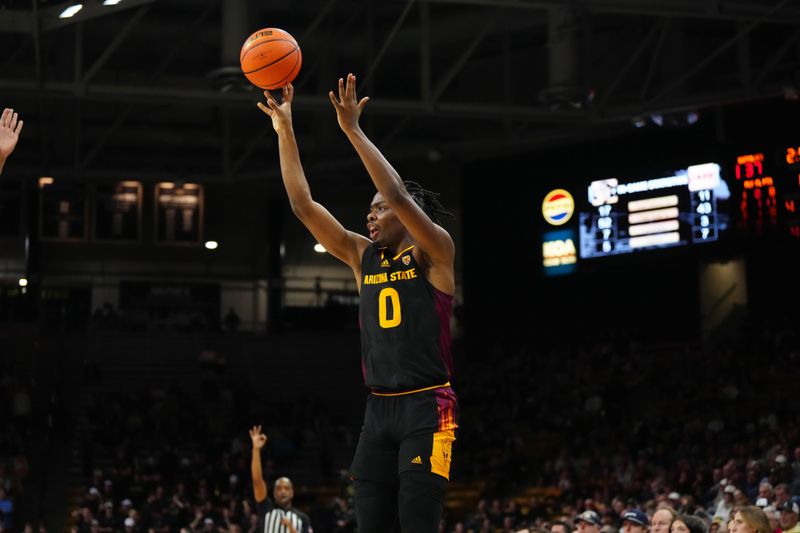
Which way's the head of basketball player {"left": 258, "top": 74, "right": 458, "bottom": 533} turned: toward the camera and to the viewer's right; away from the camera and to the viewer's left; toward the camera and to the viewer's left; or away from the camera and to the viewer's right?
toward the camera and to the viewer's left

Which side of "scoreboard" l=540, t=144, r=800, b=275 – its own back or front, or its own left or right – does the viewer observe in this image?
front

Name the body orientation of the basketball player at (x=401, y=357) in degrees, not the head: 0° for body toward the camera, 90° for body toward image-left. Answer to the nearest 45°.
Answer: approximately 45°

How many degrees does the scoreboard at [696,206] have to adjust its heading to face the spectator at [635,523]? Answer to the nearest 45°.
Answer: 0° — it already faces them

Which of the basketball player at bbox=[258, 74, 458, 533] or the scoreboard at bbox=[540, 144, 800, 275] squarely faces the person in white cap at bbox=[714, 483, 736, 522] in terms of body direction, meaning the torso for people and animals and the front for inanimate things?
the scoreboard

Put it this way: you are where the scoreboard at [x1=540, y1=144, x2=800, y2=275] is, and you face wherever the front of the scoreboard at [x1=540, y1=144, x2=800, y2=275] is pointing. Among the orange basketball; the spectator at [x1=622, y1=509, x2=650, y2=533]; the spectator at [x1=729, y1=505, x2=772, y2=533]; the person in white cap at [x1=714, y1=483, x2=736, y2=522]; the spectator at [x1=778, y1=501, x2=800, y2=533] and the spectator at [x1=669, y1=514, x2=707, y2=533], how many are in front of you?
6

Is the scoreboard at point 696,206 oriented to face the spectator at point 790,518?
yes

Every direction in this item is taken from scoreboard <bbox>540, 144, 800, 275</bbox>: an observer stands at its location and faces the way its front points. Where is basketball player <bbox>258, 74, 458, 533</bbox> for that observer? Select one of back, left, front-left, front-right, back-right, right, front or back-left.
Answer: front

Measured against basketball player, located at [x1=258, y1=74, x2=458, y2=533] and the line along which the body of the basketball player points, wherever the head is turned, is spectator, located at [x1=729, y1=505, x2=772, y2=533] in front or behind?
behind

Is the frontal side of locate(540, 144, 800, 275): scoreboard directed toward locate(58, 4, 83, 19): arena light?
no

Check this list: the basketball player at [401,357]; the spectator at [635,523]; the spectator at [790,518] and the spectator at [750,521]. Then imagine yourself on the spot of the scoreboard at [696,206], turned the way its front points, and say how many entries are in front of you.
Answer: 4

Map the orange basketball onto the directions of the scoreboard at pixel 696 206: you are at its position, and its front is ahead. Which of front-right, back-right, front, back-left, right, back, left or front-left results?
front
